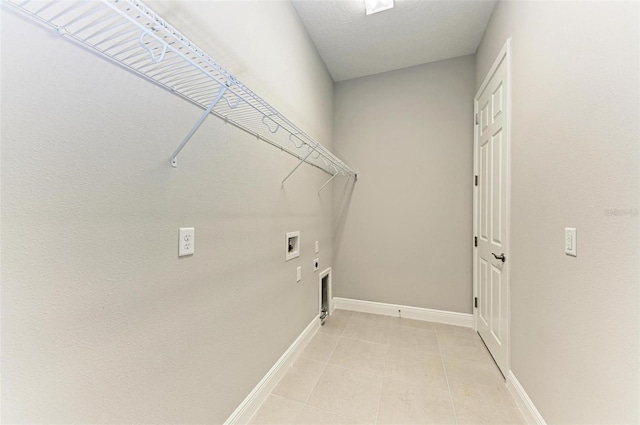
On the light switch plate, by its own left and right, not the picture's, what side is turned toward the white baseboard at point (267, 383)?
front

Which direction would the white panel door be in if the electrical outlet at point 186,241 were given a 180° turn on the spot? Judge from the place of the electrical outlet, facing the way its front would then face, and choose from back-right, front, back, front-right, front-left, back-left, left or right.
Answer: back-right

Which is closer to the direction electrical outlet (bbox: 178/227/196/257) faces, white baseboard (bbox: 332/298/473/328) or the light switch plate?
the light switch plate

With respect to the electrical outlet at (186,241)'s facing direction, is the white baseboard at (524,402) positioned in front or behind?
in front

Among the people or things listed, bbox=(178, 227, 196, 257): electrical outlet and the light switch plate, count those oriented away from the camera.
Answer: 0

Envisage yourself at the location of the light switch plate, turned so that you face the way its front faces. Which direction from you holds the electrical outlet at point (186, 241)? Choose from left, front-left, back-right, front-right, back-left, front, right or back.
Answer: front

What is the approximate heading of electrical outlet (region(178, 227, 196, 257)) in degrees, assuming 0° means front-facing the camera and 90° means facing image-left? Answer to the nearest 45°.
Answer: approximately 315°

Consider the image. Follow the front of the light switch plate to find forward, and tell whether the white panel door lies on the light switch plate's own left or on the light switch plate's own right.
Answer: on the light switch plate's own right

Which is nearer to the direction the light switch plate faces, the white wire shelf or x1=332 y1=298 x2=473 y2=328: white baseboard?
the white wire shelf

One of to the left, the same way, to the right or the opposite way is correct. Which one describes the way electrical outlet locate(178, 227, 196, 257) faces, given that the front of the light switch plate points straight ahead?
the opposite way

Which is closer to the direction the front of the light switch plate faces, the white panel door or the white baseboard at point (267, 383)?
the white baseboard

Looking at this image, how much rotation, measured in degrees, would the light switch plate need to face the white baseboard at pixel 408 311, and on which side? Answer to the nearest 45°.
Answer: approximately 90° to its right
